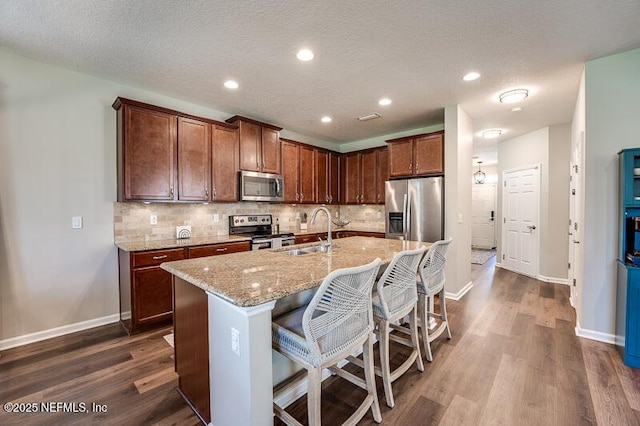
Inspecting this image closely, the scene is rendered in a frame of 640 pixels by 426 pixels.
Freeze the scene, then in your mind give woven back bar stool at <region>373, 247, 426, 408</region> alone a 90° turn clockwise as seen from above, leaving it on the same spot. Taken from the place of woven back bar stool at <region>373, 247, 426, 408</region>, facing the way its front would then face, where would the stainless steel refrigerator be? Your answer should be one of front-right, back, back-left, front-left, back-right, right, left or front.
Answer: front-left

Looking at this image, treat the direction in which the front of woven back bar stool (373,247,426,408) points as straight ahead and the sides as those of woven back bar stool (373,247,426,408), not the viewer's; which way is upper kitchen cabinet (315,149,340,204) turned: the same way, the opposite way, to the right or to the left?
the opposite way

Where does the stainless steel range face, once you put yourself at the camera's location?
facing the viewer and to the right of the viewer

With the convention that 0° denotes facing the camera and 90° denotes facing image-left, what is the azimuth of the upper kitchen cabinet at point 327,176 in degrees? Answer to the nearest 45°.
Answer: approximately 315°

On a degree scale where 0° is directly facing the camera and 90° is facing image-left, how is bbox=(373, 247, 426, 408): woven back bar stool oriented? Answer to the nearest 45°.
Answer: approximately 135°

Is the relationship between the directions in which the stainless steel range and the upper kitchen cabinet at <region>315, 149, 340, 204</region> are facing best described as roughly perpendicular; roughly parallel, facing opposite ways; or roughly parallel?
roughly parallel

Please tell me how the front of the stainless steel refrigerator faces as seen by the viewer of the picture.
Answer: facing the viewer and to the left of the viewer

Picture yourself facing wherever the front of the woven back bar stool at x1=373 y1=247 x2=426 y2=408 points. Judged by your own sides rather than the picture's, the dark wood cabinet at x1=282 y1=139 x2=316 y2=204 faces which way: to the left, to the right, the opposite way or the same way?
the opposite way

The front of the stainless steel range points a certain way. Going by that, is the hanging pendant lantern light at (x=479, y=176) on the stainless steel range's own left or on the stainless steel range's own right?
on the stainless steel range's own left

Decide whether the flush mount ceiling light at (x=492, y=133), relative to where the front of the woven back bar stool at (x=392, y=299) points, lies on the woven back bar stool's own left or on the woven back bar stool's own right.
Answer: on the woven back bar stool's own right
